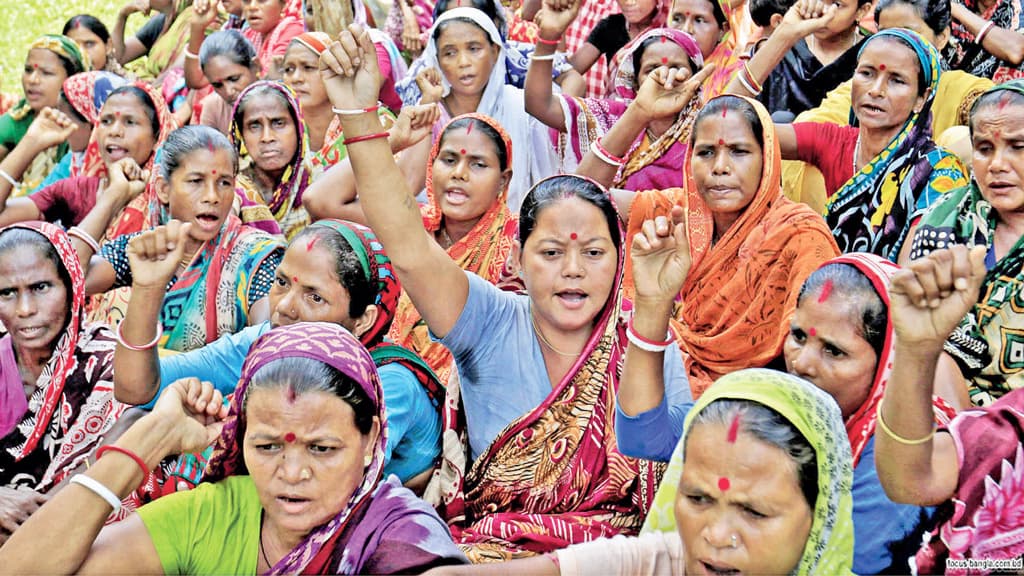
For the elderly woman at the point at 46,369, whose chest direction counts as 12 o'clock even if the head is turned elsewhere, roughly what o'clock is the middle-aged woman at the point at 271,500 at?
the middle-aged woman at the point at 271,500 is roughly at 10 o'clock from the elderly woman at the point at 46,369.

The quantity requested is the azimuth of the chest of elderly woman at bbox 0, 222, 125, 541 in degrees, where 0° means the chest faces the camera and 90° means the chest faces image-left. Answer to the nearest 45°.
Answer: approximately 45°
